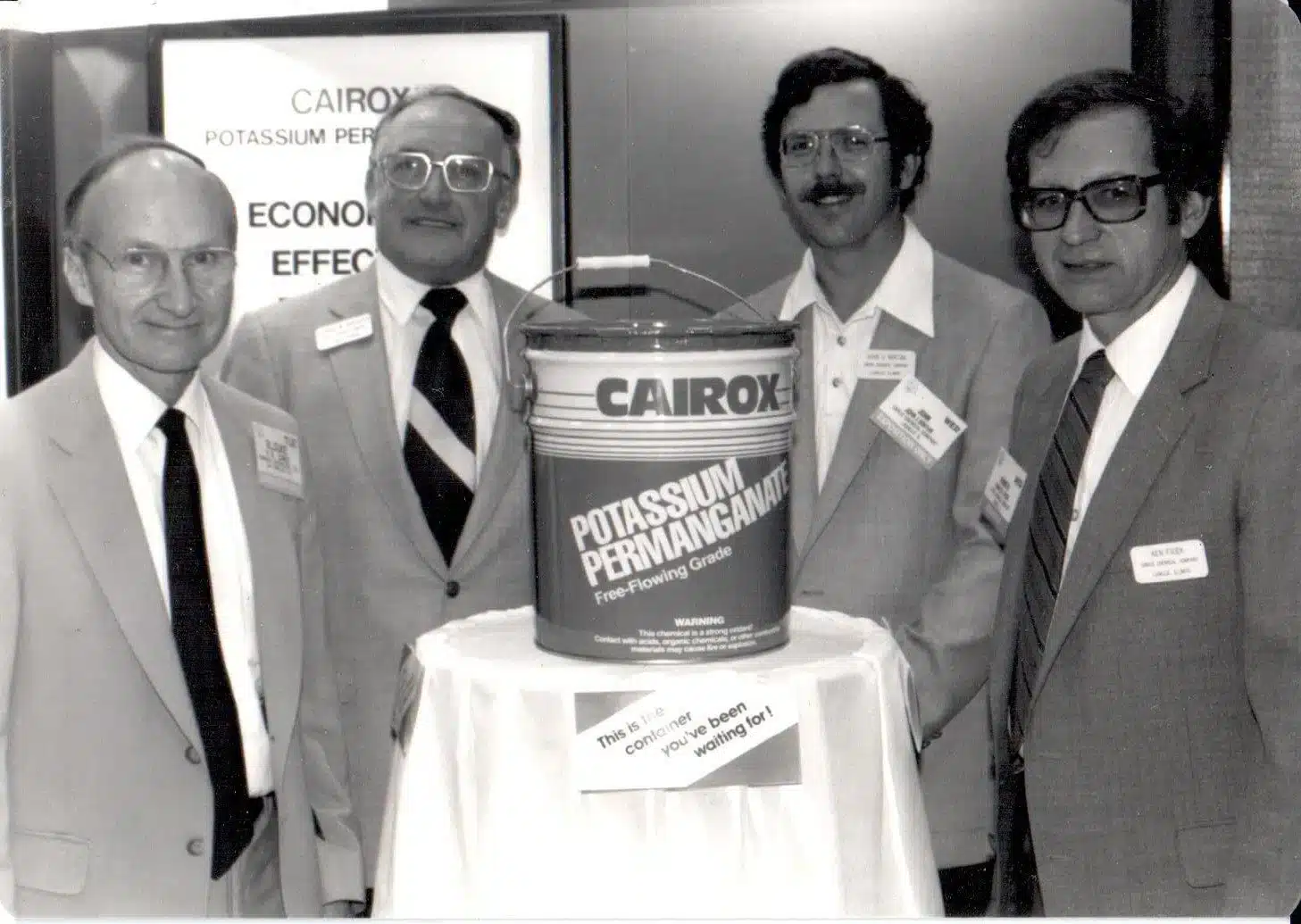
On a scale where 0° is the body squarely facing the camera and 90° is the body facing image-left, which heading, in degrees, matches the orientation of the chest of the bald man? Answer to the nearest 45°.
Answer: approximately 315°

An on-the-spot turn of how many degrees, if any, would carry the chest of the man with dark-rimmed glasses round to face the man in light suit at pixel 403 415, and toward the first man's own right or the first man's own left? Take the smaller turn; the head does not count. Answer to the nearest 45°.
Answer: approximately 45° to the first man's own right

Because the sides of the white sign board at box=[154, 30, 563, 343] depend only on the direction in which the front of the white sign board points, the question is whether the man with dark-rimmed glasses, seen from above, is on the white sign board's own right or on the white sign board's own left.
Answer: on the white sign board's own left

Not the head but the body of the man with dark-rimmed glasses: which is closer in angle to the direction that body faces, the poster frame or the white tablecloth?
the white tablecloth

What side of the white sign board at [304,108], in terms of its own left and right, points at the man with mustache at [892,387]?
left
